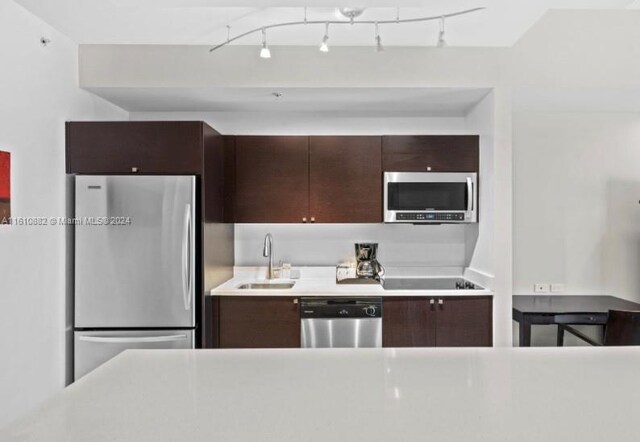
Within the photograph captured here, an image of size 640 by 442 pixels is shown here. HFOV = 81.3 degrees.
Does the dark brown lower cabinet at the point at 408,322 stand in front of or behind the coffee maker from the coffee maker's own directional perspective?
in front

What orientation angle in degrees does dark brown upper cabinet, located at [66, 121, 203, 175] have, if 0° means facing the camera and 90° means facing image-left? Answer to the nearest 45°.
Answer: approximately 0°

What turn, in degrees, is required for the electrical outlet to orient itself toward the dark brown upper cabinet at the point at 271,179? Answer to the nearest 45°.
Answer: approximately 45° to its right

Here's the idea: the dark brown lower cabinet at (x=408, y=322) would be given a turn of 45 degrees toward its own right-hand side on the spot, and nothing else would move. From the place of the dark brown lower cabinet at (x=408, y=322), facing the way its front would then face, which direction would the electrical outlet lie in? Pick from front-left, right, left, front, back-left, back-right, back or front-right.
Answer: back

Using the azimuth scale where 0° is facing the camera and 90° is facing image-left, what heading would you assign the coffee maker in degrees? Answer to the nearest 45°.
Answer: approximately 315°

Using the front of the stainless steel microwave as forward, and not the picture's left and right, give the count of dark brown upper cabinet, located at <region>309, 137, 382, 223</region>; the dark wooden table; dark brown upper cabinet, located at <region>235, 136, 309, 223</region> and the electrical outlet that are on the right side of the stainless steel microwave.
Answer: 2

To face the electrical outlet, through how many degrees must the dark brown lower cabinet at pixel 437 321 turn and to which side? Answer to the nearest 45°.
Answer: approximately 135° to its left

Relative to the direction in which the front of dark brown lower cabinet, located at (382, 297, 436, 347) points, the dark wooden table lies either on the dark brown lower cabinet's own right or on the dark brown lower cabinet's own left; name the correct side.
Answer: on the dark brown lower cabinet's own left
